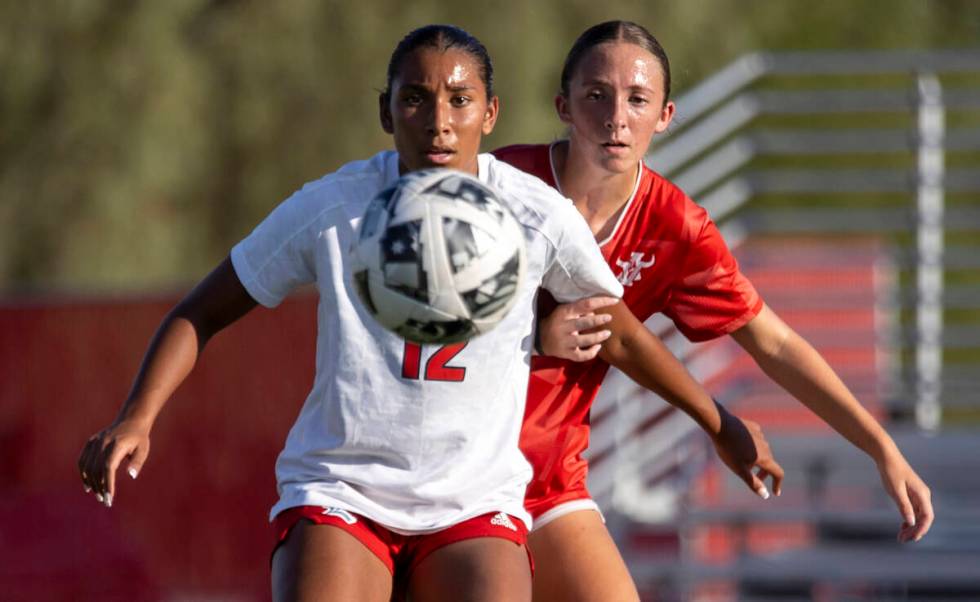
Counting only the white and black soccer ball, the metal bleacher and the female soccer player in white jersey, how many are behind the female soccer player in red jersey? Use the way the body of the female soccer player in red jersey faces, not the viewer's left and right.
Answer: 1

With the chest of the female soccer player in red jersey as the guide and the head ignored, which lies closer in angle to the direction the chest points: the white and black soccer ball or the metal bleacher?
the white and black soccer ball

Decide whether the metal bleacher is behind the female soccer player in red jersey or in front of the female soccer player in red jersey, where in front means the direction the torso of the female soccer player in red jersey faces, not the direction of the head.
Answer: behind

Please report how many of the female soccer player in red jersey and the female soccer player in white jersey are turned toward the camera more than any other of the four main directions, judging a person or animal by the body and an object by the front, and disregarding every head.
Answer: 2

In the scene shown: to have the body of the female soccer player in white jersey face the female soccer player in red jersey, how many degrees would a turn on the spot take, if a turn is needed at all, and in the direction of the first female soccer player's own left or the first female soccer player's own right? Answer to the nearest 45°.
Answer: approximately 135° to the first female soccer player's own left

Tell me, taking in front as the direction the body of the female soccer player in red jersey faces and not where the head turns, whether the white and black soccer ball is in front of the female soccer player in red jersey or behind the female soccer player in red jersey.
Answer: in front

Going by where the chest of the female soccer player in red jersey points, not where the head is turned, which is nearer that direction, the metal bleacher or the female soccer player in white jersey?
the female soccer player in white jersey

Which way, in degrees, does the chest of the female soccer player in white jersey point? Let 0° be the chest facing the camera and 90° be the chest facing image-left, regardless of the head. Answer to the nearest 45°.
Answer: approximately 0°

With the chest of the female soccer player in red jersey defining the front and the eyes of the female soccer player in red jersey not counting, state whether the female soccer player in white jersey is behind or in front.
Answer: in front
